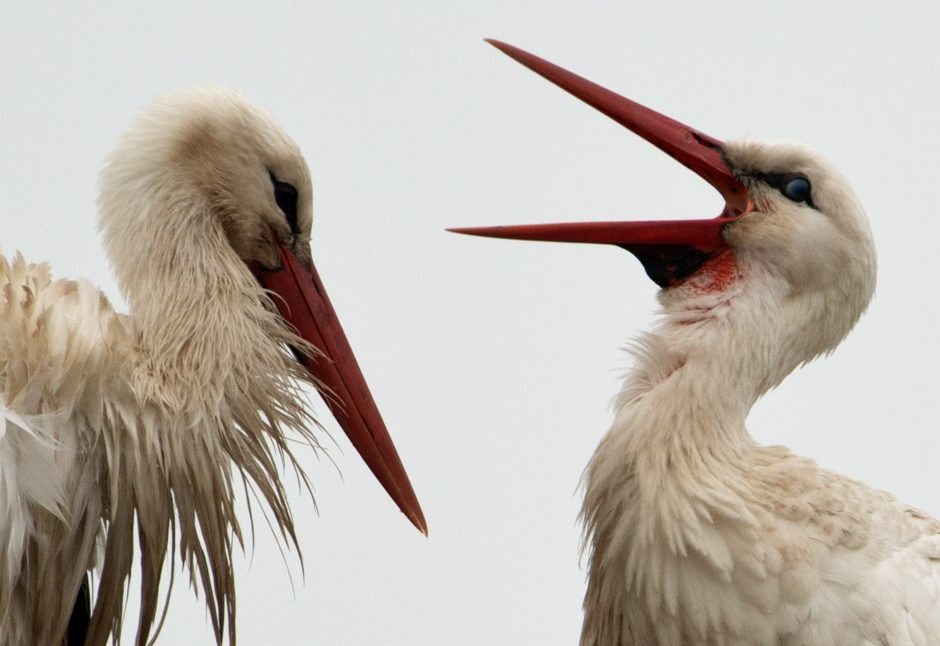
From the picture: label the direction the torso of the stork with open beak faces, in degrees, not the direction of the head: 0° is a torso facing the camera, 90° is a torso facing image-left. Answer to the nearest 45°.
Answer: approximately 90°

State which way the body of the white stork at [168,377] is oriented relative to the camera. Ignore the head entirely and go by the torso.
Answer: to the viewer's right

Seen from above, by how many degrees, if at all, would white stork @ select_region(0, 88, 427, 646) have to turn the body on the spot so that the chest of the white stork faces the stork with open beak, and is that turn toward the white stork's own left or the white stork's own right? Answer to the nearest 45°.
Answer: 0° — it already faces it

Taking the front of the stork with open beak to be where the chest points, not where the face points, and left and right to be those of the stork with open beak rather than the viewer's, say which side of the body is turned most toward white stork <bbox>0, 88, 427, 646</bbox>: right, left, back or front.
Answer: front

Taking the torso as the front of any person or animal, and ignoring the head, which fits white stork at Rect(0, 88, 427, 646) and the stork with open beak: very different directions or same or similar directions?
very different directions

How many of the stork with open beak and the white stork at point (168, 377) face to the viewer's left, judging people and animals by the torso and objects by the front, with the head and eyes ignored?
1
